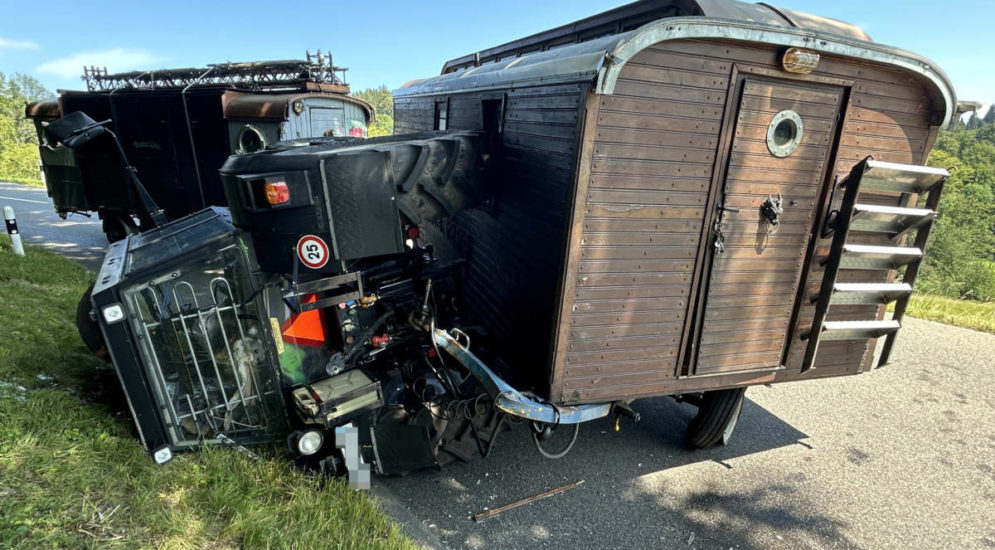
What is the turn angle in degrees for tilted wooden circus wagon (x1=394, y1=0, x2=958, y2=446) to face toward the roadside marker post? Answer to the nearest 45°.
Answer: approximately 135° to its right

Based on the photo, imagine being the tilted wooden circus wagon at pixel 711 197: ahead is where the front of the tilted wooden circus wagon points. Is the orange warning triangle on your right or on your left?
on your right

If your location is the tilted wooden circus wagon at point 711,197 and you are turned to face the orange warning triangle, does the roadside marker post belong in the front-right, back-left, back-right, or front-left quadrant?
front-right

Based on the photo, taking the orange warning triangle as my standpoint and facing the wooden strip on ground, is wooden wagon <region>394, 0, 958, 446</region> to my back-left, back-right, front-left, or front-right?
front-left

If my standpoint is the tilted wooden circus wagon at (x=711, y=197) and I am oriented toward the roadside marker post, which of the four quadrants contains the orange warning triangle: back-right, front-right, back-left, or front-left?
front-left
